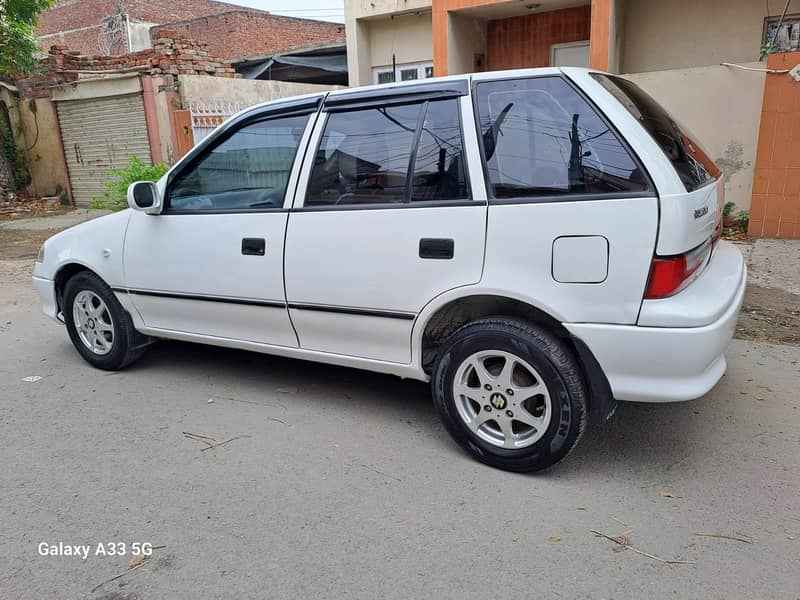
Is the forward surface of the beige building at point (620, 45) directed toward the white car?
yes

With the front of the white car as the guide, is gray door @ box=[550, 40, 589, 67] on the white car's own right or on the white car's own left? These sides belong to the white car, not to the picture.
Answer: on the white car's own right

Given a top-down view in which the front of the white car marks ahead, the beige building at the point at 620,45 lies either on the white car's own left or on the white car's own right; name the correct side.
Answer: on the white car's own right

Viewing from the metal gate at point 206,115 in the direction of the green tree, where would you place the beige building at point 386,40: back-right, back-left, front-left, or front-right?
back-right

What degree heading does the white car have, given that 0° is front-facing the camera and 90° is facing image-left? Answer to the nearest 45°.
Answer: approximately 135°

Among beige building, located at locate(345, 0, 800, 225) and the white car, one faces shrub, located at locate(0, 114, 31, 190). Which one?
the white car

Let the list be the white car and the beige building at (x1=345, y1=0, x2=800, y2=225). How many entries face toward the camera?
1

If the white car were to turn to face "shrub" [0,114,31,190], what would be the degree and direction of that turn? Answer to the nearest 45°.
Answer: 0° — it already faces it

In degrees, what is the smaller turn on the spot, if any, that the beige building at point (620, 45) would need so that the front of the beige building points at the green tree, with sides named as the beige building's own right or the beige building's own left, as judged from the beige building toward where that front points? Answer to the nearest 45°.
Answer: approximately 90° to the beige building's own right

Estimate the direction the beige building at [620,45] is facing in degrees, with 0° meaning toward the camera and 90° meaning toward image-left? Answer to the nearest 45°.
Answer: approximately 0°

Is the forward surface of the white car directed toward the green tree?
yes
